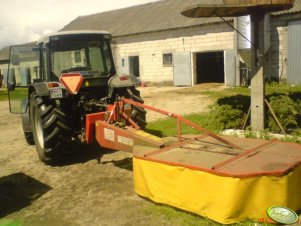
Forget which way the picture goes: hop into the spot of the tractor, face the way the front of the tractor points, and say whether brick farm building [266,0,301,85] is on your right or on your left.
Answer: on your right

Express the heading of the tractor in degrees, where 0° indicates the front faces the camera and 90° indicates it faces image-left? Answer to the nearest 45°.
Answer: approximately 135°

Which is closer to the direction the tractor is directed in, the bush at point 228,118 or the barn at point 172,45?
the barn

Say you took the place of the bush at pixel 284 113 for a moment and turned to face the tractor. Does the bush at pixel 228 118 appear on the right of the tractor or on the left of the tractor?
right

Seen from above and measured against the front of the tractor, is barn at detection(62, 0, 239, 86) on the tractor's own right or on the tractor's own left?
on the tractor's own right

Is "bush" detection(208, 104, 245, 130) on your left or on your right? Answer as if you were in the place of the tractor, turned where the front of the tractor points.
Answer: on your right

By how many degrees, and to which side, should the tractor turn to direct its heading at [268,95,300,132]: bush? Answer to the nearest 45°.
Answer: approximately 135° to its right
